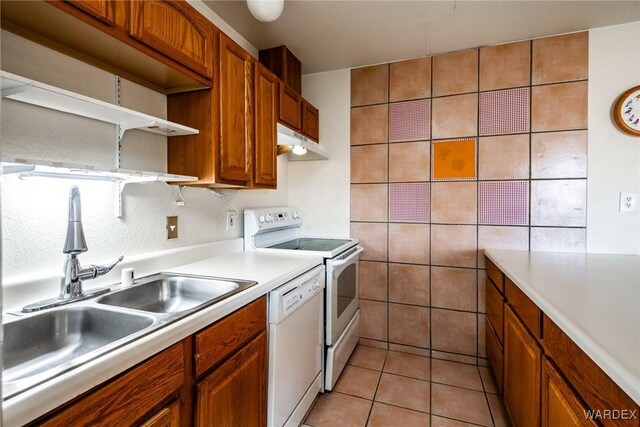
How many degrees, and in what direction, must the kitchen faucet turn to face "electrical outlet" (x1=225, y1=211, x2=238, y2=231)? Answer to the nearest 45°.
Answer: approximately 90° to its left

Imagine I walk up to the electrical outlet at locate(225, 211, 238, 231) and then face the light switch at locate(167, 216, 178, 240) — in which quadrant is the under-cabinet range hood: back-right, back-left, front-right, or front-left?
back-left

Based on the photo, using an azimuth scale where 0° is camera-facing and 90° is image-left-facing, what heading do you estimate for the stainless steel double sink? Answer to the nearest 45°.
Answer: approximately 315°

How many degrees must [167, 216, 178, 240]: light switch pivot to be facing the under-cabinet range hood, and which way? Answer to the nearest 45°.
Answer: approximately 45° to its left

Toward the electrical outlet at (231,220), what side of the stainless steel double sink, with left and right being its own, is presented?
left

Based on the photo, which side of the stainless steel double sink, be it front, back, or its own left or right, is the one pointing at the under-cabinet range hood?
left

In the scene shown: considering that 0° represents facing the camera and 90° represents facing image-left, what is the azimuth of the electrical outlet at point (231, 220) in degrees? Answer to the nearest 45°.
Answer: approximately 315°

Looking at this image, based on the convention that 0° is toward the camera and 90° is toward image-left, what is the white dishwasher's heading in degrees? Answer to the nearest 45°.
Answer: approximately 315°

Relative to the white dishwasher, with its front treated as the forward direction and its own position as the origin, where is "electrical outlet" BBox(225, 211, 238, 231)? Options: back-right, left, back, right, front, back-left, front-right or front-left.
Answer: back
